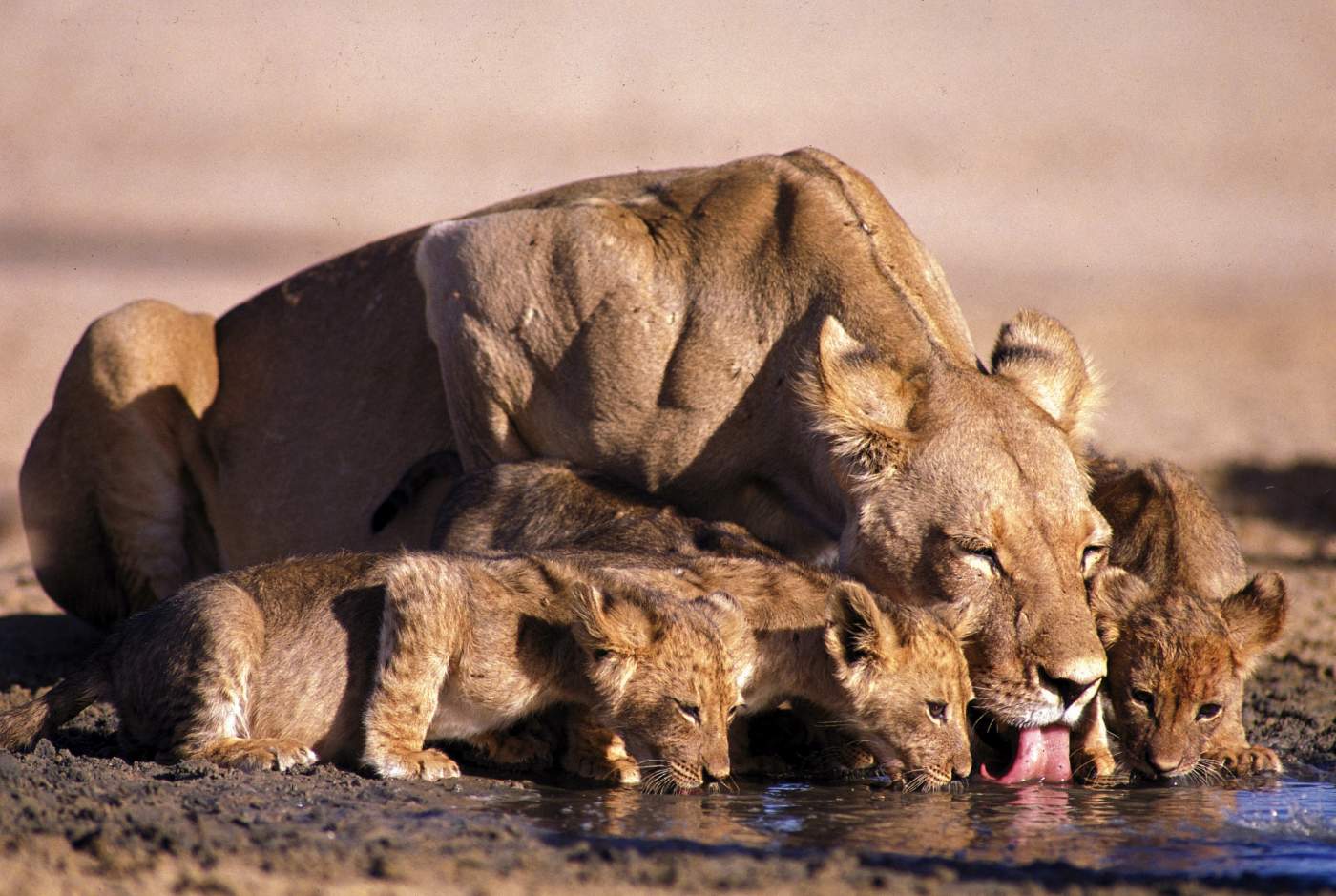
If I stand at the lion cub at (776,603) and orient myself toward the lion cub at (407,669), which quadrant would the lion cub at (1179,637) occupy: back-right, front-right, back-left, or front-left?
back-left

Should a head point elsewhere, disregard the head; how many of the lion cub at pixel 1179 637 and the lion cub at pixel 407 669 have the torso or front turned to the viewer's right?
1

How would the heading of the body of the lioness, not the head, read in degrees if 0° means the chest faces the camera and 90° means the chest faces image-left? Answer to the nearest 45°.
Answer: approximately 315°

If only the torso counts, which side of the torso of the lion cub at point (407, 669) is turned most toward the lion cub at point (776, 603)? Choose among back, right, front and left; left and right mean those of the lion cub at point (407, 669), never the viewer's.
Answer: front

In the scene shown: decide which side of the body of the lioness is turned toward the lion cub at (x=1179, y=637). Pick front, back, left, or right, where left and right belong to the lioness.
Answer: front

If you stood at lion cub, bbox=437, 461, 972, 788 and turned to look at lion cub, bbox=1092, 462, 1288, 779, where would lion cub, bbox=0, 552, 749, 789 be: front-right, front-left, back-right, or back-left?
back-right

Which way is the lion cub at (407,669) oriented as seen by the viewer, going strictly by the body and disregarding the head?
to the viewer's right

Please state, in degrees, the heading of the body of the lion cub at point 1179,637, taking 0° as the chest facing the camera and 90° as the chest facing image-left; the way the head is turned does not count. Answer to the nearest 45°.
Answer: approximately 0°

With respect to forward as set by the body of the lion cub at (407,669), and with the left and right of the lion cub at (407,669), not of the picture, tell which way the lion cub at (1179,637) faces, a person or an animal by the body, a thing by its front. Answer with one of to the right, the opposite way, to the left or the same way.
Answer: to the right

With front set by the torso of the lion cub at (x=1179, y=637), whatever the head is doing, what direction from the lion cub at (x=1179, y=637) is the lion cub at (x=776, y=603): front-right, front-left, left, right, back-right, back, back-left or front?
right
